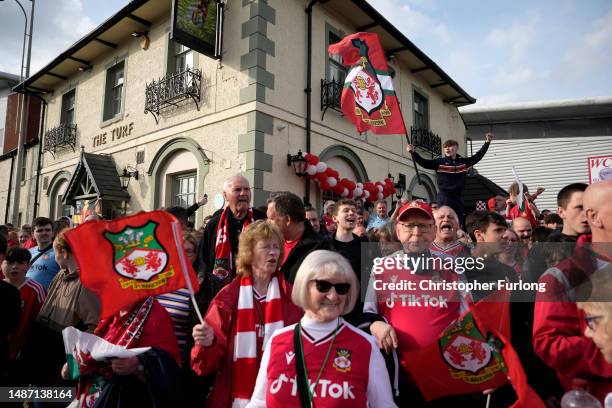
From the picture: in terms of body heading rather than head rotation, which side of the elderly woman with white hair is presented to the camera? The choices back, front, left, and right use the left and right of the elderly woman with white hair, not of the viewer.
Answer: front

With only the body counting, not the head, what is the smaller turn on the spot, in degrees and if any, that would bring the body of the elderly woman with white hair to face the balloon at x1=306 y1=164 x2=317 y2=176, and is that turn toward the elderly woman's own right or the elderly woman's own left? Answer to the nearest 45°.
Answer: approximately 180°

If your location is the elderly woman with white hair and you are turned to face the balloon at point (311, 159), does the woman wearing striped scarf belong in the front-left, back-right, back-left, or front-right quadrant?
front-left

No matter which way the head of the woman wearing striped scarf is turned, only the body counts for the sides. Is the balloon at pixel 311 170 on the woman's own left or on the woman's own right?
on the woman's own left

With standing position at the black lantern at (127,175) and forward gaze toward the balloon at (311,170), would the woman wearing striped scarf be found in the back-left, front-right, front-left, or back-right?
front-right

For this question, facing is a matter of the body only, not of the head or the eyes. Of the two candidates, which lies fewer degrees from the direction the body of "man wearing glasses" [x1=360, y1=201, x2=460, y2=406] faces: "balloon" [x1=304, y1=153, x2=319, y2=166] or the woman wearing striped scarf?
the woman wearing striped scarf

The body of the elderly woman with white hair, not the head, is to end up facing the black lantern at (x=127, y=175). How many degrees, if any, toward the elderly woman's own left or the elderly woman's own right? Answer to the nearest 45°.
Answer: approximately 135° to the elderly woman's own right

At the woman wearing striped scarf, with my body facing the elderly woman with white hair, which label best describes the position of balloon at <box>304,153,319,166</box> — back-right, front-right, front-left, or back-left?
back-left

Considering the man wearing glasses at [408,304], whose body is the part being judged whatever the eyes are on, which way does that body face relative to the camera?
toward the camera

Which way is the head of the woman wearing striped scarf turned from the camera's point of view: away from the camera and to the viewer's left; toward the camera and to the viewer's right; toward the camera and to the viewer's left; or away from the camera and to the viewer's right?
toward the camera and to the viewer's right

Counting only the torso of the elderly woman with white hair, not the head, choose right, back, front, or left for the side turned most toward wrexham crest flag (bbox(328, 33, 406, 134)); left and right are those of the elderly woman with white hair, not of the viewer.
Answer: back

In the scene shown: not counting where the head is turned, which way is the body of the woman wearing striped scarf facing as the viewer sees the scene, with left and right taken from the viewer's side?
facing the viewer and to the right of the viewer

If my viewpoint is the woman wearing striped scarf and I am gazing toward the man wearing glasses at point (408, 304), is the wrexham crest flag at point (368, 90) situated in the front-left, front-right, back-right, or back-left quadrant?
front-left

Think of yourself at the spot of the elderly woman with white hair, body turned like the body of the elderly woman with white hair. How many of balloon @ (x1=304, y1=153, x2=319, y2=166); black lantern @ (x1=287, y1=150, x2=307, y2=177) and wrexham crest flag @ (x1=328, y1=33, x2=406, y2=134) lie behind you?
3

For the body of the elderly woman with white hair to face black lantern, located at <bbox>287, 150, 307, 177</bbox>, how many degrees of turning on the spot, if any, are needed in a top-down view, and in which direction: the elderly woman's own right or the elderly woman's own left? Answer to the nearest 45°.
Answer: approximately 180°

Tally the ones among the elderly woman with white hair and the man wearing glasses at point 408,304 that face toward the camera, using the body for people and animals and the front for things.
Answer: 2
